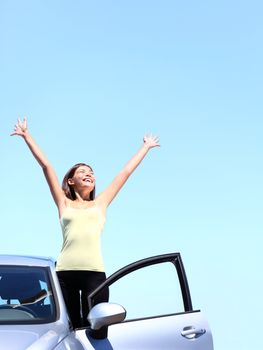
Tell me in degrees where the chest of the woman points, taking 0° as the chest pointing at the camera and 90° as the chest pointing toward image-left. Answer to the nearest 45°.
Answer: approximately 0°
